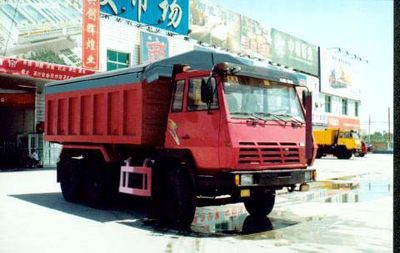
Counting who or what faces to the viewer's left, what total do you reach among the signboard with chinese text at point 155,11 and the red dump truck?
0

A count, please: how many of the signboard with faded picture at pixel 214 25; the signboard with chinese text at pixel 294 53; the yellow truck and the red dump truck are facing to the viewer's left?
0

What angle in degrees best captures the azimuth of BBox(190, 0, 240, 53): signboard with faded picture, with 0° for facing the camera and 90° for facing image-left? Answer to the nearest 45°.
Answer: approximately 315°

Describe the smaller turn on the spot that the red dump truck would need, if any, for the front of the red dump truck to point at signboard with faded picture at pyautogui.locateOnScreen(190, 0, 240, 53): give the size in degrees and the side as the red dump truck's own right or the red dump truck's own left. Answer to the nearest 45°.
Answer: approximately 135° to the red dump truck's own left

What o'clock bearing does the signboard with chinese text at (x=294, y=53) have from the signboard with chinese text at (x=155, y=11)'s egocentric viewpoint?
the signboard with chinese text at (x=294, y=53) is roughly at 9 o'clock from the signboard with chinese text at (x=155, y=11).

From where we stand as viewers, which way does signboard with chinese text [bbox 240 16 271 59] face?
facing the viewer and to the right of the viewer

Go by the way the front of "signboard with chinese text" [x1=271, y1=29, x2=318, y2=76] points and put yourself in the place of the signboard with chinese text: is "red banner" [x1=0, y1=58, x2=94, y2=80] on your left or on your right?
on your right

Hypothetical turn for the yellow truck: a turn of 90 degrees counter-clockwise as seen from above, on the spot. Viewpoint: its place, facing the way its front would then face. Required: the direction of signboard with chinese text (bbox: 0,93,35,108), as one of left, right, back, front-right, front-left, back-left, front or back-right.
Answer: back

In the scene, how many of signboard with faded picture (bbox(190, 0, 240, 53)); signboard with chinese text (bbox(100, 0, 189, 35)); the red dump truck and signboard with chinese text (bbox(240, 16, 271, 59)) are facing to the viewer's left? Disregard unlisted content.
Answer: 0

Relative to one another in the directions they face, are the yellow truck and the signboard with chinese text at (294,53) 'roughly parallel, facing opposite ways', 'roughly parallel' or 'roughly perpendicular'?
roughly parallel

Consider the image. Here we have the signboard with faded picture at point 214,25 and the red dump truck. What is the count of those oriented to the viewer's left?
0

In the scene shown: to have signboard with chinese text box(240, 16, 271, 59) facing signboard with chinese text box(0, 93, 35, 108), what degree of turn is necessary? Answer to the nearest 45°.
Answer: approximately 90° to its right
